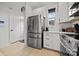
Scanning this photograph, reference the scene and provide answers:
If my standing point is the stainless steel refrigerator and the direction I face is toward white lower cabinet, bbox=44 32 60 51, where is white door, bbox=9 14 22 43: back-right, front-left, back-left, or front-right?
back-left

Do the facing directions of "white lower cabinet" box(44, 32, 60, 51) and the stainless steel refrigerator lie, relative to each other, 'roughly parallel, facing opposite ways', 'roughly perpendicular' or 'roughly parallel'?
roughly parallel

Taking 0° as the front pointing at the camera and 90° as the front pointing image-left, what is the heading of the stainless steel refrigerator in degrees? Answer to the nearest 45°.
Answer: approximately 45°

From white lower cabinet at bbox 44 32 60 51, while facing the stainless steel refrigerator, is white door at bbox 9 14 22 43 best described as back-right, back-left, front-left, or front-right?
front-right

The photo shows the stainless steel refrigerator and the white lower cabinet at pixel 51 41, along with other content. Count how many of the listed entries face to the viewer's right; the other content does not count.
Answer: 0

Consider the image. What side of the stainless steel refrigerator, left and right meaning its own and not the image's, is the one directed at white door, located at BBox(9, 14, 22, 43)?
right

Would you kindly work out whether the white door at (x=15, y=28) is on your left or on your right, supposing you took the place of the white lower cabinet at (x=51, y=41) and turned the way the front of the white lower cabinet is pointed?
on your right

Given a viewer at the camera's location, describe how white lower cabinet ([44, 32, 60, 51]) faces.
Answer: facing the viewer and to the left of the viewer

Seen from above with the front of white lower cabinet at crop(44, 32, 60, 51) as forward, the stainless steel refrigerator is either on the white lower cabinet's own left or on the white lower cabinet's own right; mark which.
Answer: on the white lower cabinet's own right
